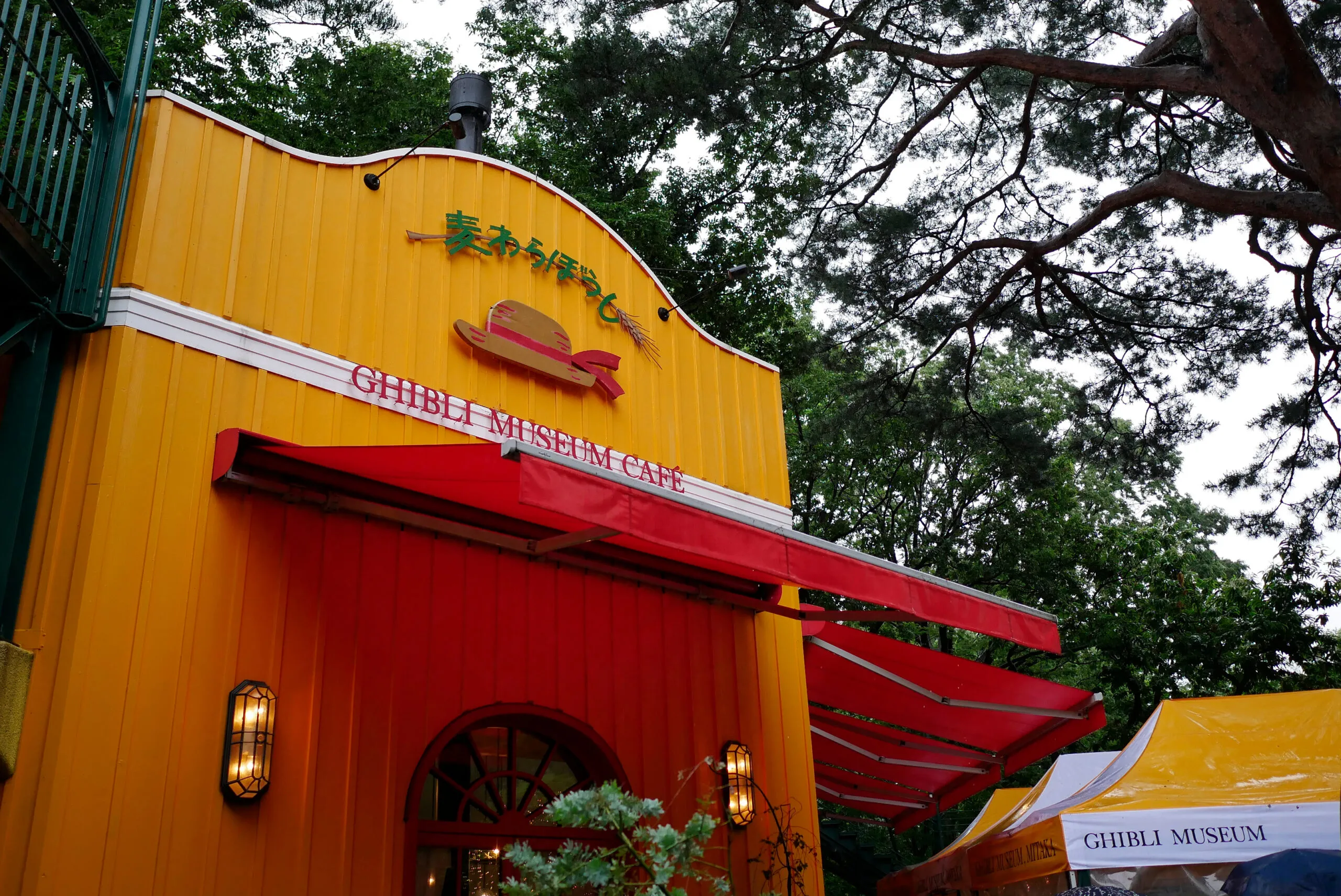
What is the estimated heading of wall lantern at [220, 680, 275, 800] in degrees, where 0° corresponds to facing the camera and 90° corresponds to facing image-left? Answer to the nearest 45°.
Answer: approximately 315°

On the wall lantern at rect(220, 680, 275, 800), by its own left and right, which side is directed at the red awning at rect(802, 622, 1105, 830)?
left

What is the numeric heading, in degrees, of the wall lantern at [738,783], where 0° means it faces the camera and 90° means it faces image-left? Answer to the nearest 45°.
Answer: approximately 315°

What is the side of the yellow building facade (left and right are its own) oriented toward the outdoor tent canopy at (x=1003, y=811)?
left

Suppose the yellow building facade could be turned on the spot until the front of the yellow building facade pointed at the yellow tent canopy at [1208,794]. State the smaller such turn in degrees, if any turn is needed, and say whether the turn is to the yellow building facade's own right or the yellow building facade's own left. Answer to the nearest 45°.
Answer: approximately 45° to the yellow building facade's own left

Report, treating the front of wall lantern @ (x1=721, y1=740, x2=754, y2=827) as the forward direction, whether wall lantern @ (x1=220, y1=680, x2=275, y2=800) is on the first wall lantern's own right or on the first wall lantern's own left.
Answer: on the first wall lantern's own right

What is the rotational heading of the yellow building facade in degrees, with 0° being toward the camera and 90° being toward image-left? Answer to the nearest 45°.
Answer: approximately 315°

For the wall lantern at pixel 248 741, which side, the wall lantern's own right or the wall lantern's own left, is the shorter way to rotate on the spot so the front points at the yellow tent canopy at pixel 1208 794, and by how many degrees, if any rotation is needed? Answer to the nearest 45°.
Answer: approximately 45° to the wall lantern's own left
